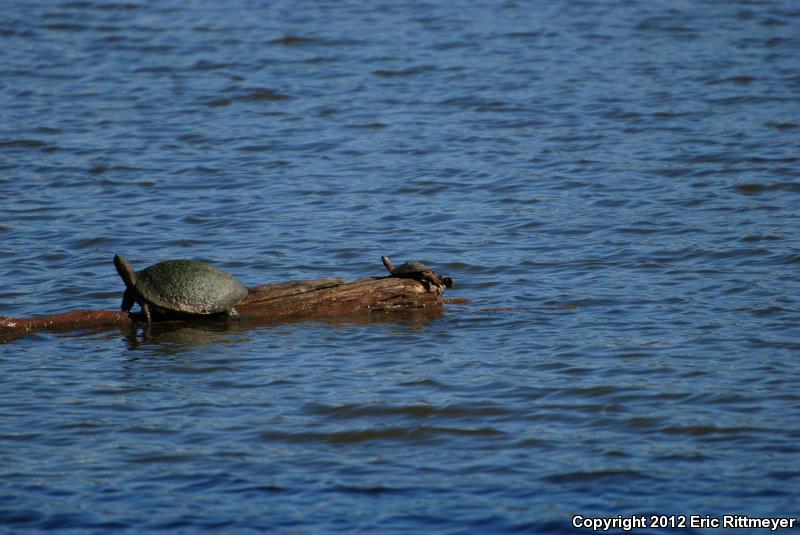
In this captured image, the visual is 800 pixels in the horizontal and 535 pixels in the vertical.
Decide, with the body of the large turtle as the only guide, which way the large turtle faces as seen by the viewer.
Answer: to the viewer's left

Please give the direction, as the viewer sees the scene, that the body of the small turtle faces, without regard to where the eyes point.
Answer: to the viewer's left

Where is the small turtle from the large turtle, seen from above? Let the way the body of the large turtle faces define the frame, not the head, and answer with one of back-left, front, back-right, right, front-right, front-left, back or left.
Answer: back

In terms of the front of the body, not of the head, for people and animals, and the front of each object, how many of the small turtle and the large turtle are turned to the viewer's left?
2
